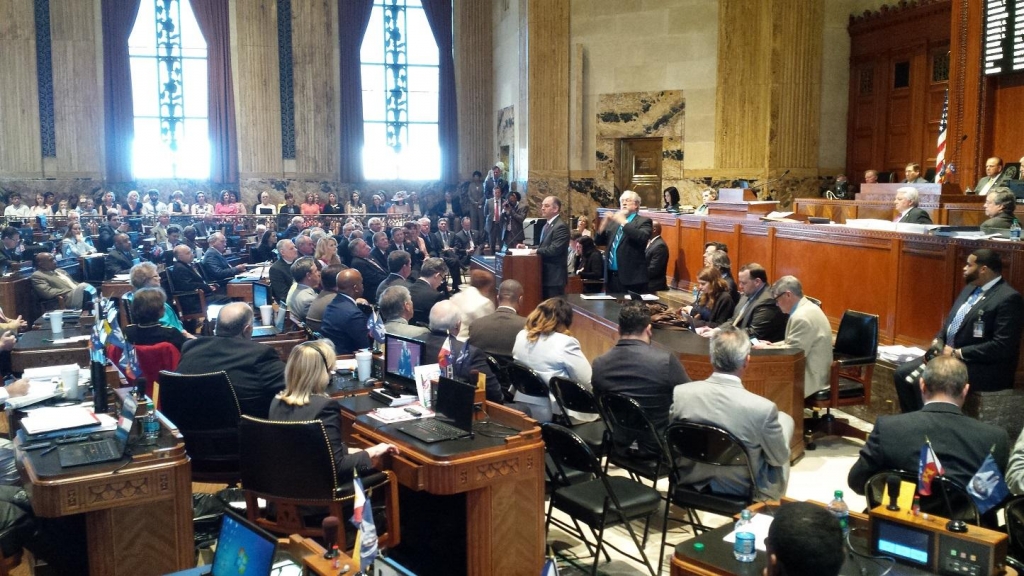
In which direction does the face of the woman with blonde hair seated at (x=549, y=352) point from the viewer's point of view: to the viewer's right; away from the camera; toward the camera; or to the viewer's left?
away from the camera

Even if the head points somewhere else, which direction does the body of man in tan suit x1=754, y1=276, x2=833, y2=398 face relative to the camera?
to the viewer's left

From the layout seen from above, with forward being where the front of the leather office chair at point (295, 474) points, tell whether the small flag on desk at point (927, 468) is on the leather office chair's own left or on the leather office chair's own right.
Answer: on the leather office chair's own right

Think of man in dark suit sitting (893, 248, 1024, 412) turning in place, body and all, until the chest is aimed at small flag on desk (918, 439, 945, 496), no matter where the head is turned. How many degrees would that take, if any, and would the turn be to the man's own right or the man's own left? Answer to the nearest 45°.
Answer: approximately 45° to the man's own left

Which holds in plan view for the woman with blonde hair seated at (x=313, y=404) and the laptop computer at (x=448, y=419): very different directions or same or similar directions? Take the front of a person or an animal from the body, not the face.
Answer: very different directions

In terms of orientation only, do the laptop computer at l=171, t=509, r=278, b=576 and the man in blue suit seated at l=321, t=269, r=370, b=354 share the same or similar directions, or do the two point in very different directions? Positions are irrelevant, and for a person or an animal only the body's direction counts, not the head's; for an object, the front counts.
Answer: very different directions

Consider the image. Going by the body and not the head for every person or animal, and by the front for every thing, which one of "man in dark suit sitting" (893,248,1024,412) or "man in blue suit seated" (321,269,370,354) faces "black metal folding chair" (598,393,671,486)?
the man in dark suit sitting

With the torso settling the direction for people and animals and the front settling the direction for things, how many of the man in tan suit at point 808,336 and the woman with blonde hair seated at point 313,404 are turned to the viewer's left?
1

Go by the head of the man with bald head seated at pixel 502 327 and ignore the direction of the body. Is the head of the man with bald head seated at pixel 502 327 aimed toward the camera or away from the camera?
away from the camera

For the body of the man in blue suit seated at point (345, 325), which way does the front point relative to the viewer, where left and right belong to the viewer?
facing away from the viewer and to the right of the viewer

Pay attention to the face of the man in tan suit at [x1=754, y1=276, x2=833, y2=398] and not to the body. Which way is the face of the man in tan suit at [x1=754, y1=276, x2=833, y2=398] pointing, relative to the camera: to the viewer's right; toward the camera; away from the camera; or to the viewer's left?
to the viewer's left

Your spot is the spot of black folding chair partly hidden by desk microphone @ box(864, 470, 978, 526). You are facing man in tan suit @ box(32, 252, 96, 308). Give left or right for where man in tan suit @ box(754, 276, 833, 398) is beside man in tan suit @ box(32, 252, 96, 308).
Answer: right

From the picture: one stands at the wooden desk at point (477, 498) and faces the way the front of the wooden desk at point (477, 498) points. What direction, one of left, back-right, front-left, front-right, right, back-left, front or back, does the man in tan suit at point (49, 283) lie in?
right

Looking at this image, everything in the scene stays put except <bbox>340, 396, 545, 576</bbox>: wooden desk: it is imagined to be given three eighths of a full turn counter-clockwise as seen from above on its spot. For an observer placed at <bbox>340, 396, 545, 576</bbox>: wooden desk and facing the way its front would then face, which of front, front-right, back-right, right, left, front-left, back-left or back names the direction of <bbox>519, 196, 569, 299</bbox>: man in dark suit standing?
left

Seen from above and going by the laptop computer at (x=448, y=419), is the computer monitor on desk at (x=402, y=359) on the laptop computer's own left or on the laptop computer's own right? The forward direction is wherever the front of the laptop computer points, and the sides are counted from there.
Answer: on the laptop computer's own right

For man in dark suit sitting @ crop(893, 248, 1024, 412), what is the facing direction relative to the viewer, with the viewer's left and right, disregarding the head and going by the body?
facing the viewer and to the left of the viewer

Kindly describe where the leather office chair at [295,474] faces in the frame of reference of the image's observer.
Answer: facing away from the viewer and to the right of the viewer

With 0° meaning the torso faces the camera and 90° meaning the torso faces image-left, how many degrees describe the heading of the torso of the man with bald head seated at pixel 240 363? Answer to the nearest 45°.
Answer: approximately 225°
